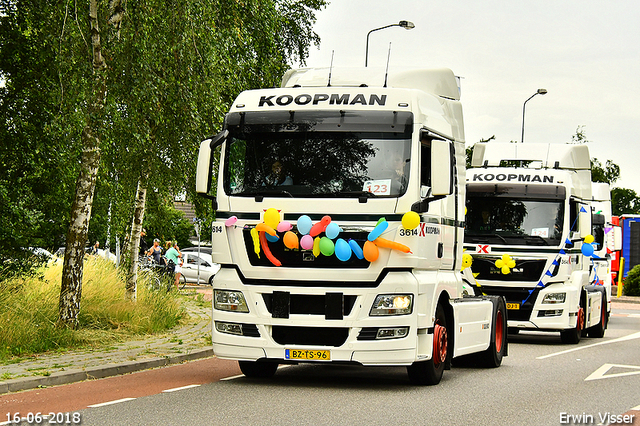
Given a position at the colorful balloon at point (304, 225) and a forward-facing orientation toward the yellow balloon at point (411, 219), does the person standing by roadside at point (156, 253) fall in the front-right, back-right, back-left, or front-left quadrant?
back-left

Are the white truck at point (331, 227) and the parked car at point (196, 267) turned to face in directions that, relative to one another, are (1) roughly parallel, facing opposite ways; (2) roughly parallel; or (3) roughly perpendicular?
roughly perpendicular

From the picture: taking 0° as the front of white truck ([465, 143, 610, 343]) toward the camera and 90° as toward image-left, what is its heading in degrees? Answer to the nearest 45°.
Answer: approximately 0°

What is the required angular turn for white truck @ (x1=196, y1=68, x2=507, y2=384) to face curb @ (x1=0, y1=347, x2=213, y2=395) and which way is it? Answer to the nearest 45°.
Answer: approximately 90° to its right

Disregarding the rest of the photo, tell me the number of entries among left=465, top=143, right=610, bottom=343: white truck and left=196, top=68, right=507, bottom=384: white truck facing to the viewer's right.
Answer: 0

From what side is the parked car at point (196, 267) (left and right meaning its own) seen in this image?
right

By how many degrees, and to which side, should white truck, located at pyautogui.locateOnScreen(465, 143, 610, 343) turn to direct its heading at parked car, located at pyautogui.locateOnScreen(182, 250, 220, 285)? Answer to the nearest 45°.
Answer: approximately 135° to its right

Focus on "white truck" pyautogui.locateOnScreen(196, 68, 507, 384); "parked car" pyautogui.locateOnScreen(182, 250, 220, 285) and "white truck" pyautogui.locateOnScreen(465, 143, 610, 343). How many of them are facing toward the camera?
2

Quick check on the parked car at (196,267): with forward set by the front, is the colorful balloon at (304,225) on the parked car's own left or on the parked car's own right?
on the parked car's own right

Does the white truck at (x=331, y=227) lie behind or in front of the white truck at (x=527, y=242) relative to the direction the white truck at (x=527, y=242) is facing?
in front
